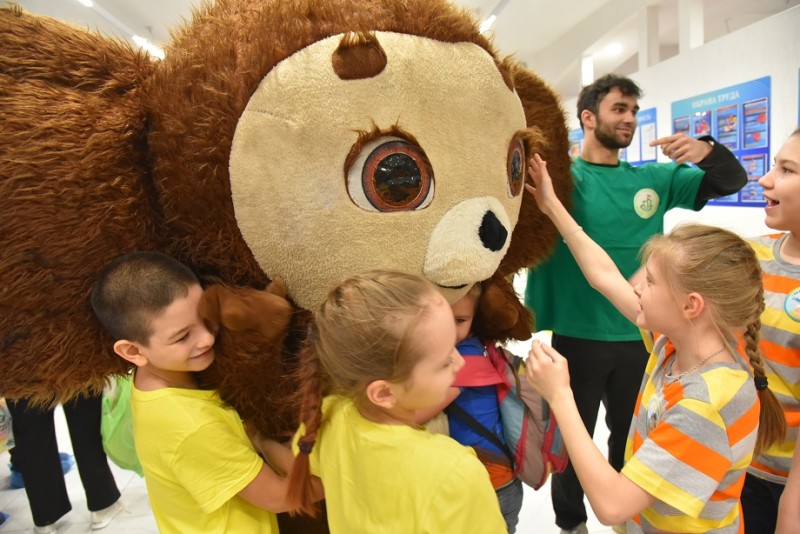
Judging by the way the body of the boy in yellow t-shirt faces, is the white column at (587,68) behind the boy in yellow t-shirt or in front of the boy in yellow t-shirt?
in front

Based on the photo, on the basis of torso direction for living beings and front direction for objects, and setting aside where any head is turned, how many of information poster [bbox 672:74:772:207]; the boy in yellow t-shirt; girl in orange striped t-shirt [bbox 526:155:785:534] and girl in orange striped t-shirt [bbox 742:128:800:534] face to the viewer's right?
1

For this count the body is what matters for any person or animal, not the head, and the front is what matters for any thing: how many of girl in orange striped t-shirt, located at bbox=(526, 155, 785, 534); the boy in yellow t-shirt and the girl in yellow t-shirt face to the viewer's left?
1

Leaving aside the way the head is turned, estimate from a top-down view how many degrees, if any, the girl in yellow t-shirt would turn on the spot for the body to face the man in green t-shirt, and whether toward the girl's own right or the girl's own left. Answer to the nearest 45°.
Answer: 0° — they already face them

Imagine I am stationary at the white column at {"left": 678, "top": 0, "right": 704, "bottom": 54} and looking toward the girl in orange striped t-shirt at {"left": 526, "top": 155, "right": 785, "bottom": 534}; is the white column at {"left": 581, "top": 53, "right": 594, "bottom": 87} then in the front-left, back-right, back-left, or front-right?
back-right

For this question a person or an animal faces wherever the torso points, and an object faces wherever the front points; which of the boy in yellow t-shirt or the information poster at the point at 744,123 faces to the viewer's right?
the boy in yellow t-shirt

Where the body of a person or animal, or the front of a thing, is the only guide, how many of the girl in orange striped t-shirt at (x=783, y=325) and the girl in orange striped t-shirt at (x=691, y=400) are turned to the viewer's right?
0

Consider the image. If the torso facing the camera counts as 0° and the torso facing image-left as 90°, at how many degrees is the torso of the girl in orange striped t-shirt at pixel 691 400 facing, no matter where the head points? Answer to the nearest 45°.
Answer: approximately 90°

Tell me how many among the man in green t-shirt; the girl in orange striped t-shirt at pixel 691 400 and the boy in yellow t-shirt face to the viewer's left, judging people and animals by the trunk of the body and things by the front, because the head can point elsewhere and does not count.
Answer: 1

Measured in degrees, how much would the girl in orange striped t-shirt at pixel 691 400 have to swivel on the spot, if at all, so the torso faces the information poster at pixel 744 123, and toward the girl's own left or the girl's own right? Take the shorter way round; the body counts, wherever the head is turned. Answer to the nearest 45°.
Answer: approximately 90° to the girl's own right

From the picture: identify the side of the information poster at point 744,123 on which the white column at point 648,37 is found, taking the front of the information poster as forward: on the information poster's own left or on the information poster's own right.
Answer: on the information poster's own right

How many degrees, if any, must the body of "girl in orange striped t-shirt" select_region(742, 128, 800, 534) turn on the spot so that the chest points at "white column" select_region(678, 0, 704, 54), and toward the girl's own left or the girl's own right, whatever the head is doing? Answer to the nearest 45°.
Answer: approximately 135° to the girl's own right

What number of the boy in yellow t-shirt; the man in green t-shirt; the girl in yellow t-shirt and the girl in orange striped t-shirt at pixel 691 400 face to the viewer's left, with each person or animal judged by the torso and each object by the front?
1

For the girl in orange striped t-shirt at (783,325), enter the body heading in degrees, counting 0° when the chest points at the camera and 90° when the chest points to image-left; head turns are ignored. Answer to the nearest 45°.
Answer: approximately 45°

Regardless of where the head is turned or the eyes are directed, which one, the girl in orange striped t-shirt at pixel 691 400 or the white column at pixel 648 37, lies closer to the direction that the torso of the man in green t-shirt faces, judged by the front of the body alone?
the girl in orange striped t-shirt

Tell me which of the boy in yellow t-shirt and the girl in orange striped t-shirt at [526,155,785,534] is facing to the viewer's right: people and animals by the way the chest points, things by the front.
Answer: the boy in yellow t-shirt

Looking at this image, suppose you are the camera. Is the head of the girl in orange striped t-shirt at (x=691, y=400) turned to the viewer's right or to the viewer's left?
to the viewer's left
